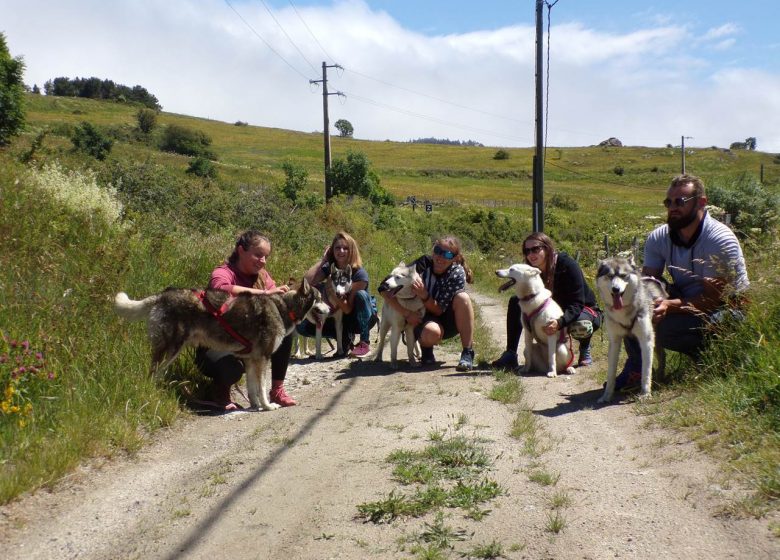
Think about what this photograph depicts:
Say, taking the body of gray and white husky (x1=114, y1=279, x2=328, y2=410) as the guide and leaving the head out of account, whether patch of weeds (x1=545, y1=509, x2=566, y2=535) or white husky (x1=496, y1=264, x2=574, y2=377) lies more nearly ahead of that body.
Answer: the white husky

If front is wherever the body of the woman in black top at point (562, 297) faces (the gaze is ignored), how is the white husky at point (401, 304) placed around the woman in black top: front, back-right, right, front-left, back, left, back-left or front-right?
front-right

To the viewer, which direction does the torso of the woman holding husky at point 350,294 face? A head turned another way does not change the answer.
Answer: toward the camera

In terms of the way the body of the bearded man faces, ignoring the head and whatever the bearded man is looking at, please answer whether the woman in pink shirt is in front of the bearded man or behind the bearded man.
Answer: in front

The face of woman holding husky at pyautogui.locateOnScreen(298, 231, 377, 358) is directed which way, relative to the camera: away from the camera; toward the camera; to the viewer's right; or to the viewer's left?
toward the camera

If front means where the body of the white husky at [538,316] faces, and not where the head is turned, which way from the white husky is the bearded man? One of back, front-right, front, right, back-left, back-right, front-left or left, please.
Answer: left

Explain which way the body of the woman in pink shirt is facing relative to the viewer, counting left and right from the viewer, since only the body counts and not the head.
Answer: facing the viewer and to the right of the viewer

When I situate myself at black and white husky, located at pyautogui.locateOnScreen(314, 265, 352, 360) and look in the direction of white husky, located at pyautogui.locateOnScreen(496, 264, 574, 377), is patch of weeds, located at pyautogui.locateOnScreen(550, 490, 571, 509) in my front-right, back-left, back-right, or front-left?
front-right

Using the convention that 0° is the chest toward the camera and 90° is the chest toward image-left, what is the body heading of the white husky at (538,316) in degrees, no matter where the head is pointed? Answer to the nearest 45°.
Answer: approximately 45°

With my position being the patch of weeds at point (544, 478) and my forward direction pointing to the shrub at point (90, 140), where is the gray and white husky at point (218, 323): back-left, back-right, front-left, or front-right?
front-left

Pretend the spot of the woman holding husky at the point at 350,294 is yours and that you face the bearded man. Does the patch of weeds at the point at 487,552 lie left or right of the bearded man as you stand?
right

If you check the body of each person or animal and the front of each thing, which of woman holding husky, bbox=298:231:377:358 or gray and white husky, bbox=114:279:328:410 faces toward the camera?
the woman holding husky

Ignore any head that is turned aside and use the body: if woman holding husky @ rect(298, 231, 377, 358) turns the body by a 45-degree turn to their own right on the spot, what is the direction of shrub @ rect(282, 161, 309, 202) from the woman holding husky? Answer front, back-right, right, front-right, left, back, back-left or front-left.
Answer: back-right

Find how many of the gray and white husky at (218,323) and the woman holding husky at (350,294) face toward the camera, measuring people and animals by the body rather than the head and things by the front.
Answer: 1

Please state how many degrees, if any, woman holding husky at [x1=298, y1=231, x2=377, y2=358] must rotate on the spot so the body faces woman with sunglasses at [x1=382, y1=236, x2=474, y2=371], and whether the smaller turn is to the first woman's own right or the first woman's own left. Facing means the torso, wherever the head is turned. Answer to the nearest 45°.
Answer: approximately 45° to the first woman's own left

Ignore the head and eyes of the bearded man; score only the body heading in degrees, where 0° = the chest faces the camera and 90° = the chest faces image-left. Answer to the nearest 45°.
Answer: approximately 45°

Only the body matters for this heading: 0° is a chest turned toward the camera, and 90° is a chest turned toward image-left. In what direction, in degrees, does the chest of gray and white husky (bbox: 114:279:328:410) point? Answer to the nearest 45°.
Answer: approximately 270°
